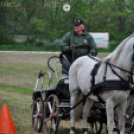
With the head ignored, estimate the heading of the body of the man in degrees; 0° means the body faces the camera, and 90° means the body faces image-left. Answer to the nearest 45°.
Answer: approximately 0°

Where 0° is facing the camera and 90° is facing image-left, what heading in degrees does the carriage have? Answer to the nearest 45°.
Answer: approximately 315°

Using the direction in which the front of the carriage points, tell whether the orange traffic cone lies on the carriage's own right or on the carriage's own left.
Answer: on the carriage's own right
